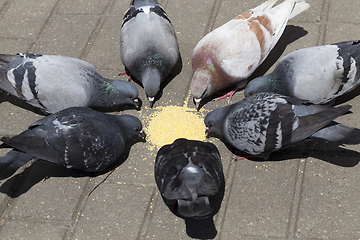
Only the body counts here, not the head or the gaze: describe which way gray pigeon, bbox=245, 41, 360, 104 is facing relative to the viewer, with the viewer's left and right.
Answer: facing to the left of the viewer

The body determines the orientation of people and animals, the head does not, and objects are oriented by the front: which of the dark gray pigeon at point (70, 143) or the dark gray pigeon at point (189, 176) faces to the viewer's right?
the dark gray pigeon at point (70, 143)

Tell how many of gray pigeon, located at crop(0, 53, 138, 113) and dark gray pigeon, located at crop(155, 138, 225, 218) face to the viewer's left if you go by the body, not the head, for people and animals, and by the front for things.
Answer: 0

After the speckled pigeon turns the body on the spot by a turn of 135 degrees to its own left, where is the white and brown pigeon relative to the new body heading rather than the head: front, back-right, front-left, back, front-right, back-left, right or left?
back

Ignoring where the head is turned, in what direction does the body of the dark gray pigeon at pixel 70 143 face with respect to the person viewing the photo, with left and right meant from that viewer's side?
facing to the right of the viewer

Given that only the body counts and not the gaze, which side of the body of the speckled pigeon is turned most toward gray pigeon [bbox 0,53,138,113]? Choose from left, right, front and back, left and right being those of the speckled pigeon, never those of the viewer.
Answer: front

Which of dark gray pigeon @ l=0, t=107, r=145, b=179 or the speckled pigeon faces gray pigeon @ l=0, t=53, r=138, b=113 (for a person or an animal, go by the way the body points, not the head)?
the speckled pigeon

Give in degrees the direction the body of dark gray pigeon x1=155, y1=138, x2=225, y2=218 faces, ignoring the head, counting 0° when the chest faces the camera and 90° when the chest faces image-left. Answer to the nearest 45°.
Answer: approximately 180°

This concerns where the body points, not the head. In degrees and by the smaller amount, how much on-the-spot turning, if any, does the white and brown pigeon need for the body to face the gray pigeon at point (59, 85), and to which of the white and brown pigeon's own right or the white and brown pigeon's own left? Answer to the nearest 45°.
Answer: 0° — it already faces it

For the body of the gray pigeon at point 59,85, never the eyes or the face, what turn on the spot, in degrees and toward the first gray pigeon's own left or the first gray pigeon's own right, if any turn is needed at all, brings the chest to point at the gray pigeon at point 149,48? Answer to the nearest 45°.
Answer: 0° — it already faces it
